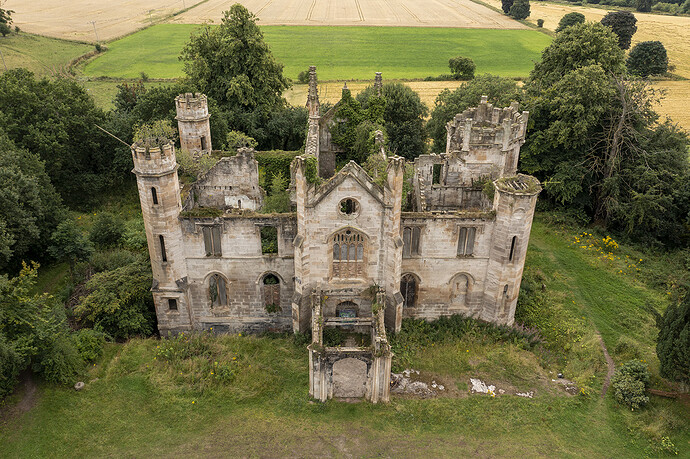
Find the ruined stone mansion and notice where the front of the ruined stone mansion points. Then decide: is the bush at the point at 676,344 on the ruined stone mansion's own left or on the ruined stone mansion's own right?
on the ruined stone mansion's own left

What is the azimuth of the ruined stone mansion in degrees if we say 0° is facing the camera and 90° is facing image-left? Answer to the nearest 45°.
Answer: approximately 0°

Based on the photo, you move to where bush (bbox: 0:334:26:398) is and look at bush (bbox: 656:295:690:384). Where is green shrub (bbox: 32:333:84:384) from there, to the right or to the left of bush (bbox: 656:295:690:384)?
left

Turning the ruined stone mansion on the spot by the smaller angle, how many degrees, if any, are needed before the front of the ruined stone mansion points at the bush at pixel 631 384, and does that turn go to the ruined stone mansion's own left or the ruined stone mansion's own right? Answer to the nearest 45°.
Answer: approximately 90° to the ruined stone mansion's own left

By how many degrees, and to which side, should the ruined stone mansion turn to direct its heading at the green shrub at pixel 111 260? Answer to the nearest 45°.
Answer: approximately 90° to its right

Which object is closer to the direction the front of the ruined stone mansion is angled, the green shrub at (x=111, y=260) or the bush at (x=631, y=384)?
the bush

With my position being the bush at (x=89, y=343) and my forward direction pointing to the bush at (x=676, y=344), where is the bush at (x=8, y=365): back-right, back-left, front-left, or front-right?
back-right

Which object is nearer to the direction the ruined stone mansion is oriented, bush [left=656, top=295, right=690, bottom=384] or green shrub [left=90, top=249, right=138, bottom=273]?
the bush

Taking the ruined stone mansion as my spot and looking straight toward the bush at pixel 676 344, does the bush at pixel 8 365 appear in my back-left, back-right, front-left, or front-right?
back-right

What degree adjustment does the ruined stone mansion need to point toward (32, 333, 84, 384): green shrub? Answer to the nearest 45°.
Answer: approximately 90° to its right

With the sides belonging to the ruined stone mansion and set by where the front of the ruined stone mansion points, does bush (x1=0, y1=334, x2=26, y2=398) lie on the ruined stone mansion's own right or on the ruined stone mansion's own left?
on the ruined stone mansion's own right

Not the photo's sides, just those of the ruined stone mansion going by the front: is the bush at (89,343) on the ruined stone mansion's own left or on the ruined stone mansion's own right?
on the ruined stone mansion's own right
